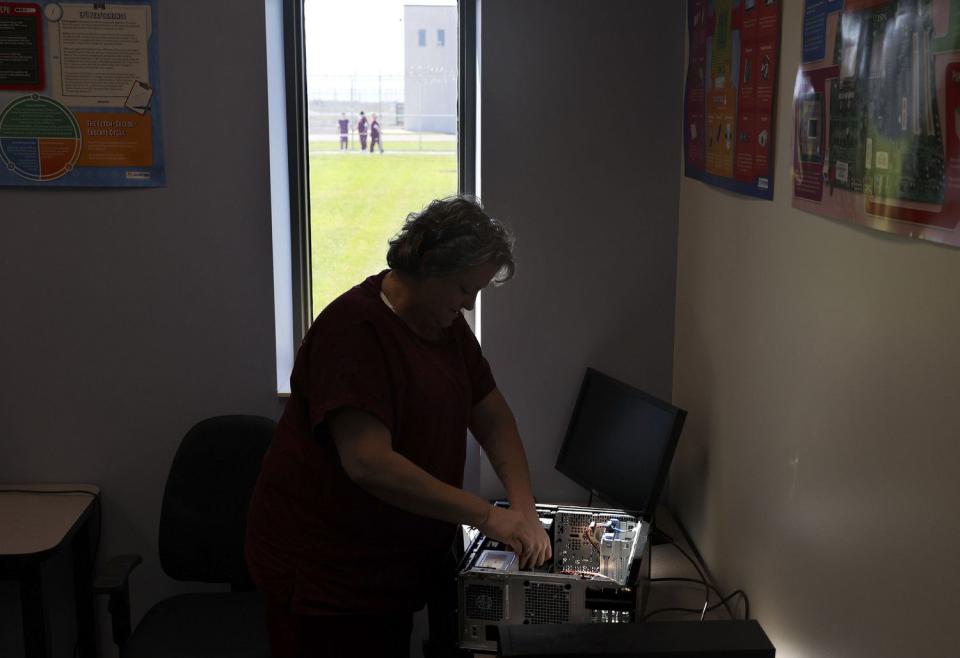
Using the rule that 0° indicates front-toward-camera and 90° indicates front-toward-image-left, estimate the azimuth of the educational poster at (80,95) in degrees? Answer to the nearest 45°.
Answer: approximately 0°

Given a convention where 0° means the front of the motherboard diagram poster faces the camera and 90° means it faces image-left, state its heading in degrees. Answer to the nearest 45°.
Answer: approximately 45°

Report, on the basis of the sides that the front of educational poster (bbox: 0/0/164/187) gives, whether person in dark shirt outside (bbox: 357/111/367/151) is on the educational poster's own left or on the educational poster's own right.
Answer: on the educational poster's own left

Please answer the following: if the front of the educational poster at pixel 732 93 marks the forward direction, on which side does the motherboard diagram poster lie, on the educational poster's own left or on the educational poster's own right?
on the educational poster's own left

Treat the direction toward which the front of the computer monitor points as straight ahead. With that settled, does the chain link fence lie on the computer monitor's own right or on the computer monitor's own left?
on the computer monitor's own right

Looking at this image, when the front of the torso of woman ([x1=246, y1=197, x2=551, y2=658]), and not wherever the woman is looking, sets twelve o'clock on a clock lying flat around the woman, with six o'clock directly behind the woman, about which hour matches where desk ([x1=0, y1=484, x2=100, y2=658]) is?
The desk is roughly at 6 o'clock from the woman.

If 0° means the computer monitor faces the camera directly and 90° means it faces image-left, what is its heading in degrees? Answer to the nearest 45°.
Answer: approximately 45°

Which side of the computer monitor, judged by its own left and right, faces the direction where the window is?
right

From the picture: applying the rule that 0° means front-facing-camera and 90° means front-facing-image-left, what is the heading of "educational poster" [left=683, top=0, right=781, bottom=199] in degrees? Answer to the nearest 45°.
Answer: approximately 45°
